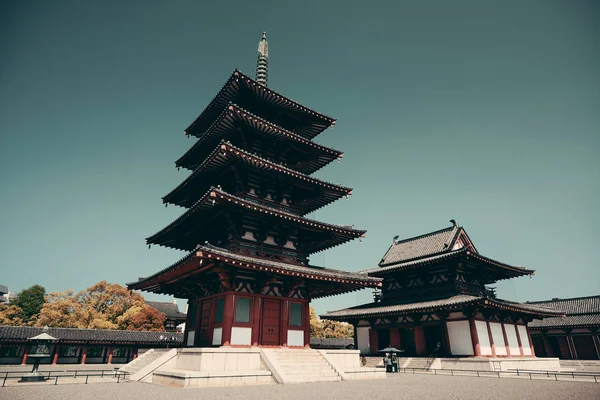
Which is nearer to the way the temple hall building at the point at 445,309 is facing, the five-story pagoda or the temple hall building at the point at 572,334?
the five-story pagoda

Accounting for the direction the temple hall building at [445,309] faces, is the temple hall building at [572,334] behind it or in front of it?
behind

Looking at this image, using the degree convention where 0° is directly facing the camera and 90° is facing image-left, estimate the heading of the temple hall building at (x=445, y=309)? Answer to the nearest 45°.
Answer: approximately 45°
